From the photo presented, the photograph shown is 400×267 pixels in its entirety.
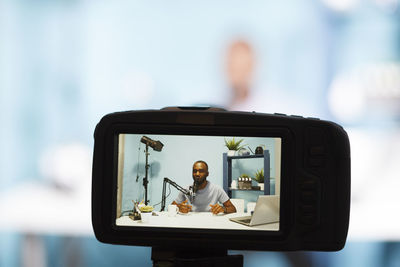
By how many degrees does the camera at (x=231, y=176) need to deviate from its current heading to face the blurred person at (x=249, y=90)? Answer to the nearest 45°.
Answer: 0° — it already faces them

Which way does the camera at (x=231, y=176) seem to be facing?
away from the camera
